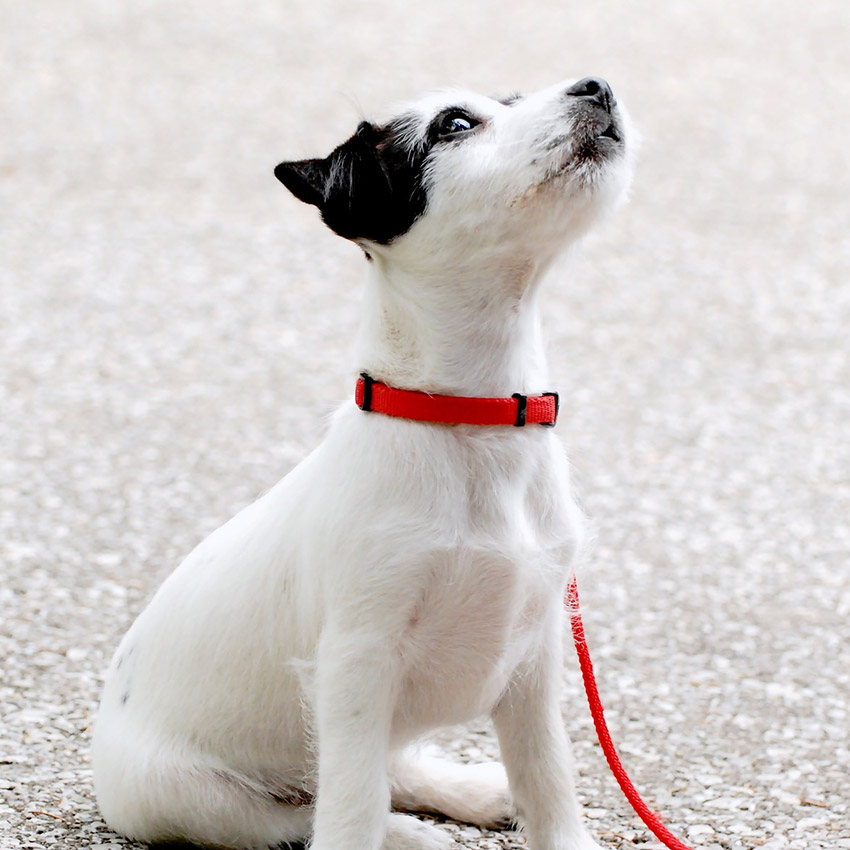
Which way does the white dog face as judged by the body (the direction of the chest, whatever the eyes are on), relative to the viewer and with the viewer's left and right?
facing the viewer and to the right of the viewer
